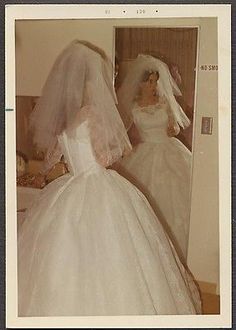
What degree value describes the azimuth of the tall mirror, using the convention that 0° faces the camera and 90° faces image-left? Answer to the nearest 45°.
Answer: approximately 0°

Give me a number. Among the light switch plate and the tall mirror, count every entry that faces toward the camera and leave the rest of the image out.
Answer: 2
